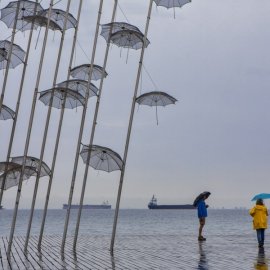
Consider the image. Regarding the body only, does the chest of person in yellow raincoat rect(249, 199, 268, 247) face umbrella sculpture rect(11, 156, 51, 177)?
no

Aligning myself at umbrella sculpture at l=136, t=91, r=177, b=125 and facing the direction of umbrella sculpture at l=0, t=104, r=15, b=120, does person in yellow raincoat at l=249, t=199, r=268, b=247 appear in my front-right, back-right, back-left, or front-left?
back-right

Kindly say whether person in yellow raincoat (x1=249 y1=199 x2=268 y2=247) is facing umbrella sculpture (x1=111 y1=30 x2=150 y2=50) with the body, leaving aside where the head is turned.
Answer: no
